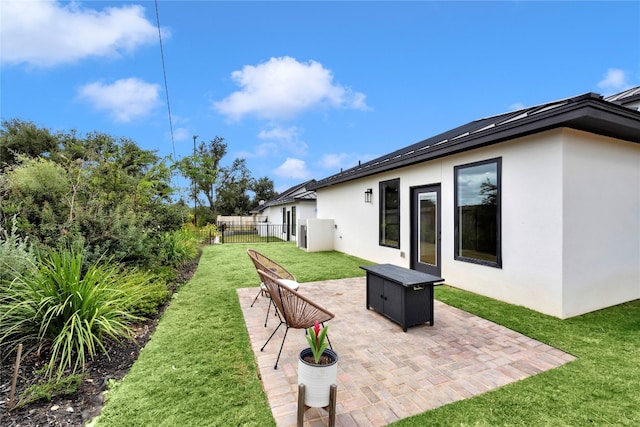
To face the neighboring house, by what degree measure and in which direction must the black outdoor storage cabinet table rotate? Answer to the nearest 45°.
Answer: approximately 90° to its right

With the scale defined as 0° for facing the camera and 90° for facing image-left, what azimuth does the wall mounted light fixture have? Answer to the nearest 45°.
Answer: approximately 45°

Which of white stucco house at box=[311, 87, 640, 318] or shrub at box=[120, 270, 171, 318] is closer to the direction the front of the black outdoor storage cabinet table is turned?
the shrub

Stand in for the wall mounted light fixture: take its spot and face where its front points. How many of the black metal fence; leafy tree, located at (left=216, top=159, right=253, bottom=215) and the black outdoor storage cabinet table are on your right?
2

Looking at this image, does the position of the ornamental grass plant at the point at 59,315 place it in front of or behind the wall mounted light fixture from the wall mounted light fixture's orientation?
in front

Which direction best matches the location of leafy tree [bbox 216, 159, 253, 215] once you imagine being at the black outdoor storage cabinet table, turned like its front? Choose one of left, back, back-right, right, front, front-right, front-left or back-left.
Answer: right

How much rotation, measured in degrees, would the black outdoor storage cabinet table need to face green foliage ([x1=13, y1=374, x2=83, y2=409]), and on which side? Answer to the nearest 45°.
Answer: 0° — it already faces it

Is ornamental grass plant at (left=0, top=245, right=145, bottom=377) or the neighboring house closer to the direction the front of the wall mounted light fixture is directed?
the ornamental grass plant

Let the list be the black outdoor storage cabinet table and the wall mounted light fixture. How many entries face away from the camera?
0

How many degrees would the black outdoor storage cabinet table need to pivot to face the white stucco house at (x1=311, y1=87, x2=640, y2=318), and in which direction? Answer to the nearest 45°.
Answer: approximately 180°

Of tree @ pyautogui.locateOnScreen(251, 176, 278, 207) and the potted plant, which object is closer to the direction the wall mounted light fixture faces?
the potted plant

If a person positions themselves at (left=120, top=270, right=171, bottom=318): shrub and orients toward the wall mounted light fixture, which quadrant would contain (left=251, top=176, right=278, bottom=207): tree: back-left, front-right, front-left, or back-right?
front-left

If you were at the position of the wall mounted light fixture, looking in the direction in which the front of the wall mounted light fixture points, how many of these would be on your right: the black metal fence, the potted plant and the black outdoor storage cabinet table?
1

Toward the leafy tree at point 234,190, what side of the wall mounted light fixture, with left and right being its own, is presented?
right
